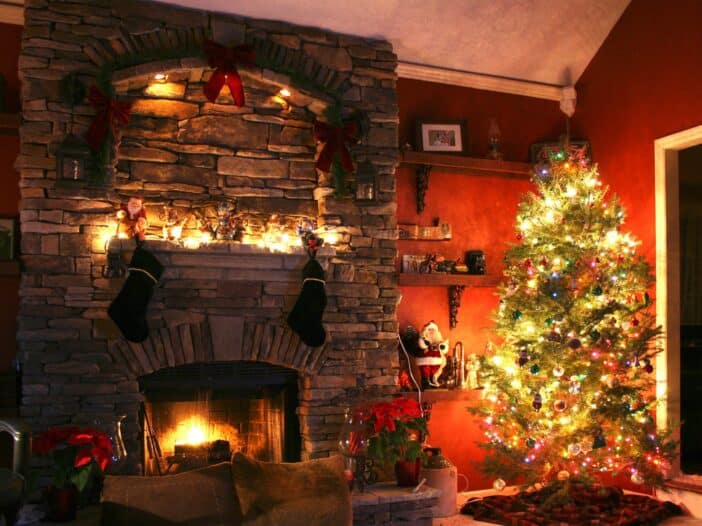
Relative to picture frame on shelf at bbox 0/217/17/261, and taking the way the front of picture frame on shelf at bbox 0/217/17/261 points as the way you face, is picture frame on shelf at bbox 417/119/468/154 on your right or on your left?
on your left

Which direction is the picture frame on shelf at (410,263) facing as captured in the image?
toward the camera

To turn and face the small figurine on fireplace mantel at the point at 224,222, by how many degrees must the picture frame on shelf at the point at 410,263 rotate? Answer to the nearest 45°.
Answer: approximately 45° to its right

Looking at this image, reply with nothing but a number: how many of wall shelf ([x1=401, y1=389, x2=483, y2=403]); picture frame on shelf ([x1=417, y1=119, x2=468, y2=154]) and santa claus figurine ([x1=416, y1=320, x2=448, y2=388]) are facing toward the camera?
3

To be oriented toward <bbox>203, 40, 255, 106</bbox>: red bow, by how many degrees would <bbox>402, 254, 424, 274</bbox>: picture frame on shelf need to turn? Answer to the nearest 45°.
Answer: approximately 45° to its right

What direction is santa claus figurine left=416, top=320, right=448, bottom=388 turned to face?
toward the camera

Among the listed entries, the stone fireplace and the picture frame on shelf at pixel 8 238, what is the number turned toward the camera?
2
